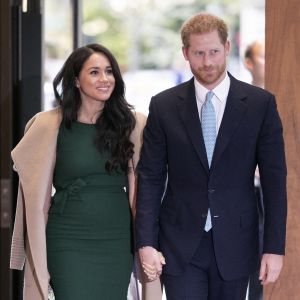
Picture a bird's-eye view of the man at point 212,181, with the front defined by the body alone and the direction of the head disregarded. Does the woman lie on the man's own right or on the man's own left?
on the man's own right

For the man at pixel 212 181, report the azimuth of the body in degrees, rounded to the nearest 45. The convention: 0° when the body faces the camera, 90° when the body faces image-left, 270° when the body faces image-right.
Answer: approximately 0°
